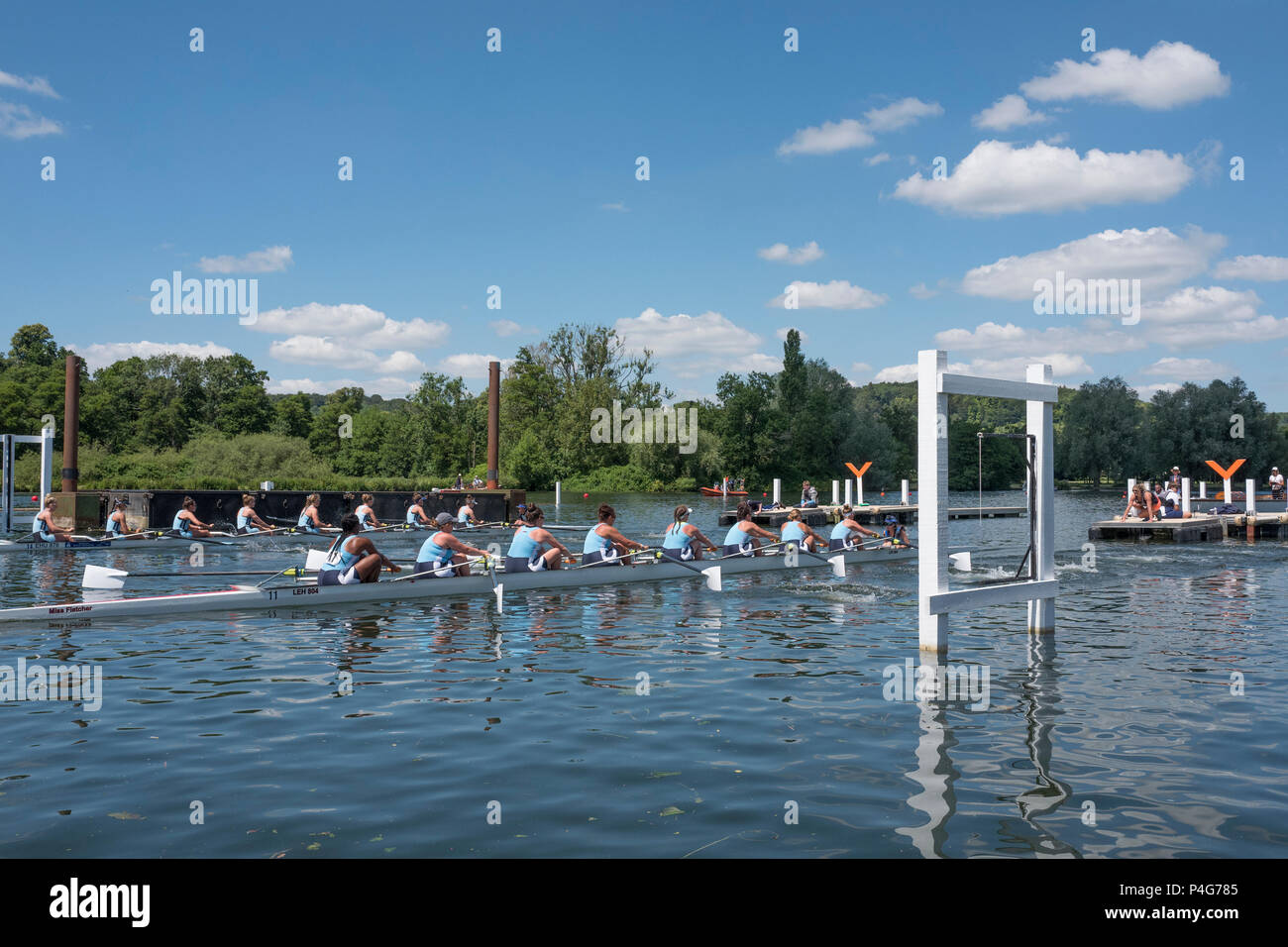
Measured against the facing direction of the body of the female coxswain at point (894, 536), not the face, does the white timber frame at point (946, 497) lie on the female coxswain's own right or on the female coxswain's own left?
on the female coxswain's own left

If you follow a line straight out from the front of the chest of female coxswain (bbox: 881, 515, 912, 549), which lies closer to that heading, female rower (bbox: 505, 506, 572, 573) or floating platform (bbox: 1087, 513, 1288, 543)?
the female rower

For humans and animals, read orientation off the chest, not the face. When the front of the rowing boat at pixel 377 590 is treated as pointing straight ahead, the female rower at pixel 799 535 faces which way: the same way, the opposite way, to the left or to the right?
the opposite way

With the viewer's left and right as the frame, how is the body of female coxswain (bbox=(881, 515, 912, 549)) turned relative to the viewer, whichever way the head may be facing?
facing the viewer and to the left of the viewer
